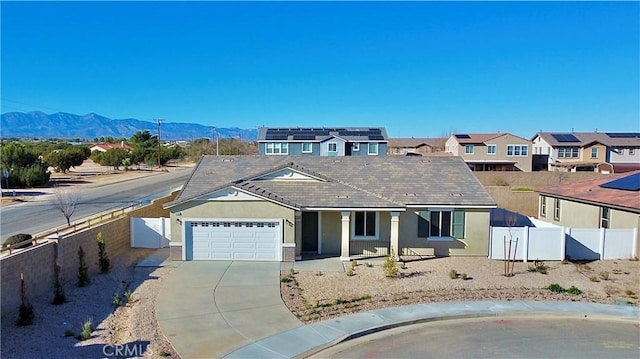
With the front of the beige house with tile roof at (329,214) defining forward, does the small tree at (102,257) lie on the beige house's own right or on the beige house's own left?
on the beige house's own right

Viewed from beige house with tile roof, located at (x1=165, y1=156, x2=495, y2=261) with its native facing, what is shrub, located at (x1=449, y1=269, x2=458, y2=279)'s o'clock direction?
The shrub is roughly at 10 o'clock from the beige house with tile roof.

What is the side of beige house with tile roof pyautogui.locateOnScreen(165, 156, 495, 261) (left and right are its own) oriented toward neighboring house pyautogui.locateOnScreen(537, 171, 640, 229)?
left

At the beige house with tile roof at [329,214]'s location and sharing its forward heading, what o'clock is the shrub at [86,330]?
The shrub is roughly at 1 o'clock from the beige house with tile roof.

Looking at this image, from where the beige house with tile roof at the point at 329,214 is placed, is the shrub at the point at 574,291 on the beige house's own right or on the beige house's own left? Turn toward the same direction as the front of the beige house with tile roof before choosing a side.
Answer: on the beige house's own left

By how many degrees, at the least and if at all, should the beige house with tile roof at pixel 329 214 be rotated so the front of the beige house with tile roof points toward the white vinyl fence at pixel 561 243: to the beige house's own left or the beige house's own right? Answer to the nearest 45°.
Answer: approximately 90° to the beige house's own left

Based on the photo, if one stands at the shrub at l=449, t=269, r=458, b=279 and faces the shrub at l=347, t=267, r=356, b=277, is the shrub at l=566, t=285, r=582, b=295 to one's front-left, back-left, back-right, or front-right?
back-left

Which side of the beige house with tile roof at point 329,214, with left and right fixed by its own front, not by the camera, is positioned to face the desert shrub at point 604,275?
left

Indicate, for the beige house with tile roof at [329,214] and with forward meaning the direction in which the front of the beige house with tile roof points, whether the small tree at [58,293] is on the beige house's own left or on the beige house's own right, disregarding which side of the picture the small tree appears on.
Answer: on the beige house's own right

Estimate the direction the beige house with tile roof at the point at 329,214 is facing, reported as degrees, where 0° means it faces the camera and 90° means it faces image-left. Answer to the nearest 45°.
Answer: approximately 0°

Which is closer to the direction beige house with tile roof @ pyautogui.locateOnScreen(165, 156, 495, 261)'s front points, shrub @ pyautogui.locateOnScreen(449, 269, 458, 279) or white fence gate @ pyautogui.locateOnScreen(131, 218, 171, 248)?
the shrub

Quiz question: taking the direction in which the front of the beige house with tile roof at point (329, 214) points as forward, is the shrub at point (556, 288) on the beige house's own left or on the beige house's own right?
on the beige house's own left
